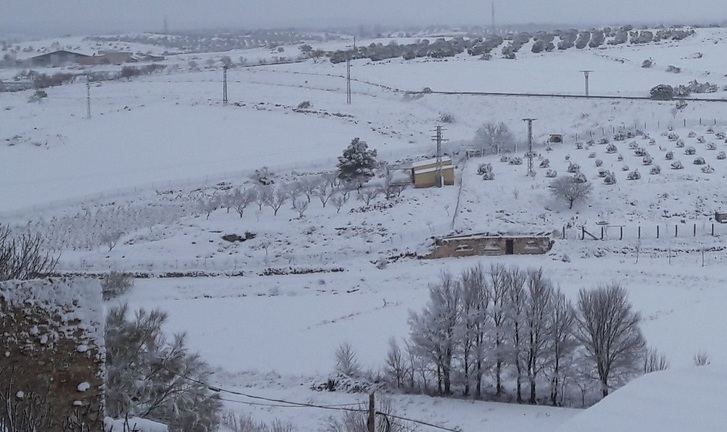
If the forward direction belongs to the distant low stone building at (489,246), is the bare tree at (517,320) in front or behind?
in front

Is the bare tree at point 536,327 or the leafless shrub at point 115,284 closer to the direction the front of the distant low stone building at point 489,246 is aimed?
the bare tree

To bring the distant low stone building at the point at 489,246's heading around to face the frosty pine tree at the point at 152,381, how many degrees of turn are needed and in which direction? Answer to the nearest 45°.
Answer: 0° — it already faces it

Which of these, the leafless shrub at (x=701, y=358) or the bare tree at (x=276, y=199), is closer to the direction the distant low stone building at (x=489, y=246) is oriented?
the leafless shrub

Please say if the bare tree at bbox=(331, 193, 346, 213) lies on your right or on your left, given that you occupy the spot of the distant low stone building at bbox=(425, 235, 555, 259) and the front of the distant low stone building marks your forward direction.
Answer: on your right

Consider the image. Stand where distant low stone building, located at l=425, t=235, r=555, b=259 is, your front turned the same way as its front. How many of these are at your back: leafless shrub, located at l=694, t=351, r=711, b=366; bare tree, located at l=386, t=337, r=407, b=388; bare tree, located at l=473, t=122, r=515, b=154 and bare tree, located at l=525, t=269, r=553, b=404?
1

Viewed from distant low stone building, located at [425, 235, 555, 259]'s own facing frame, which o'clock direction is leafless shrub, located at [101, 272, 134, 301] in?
The leafless shrub is roughly at 2 o'clock from the distant low stone building.

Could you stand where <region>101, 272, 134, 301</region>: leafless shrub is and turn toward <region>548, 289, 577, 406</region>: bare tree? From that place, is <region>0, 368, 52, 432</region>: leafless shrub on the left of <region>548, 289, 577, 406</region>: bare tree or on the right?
right

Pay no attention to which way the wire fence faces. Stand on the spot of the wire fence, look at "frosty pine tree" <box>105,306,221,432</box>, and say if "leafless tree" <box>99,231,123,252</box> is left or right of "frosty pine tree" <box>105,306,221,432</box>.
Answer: right

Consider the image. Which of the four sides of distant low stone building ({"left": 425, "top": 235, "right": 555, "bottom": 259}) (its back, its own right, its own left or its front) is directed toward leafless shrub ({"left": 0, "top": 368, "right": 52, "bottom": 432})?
front

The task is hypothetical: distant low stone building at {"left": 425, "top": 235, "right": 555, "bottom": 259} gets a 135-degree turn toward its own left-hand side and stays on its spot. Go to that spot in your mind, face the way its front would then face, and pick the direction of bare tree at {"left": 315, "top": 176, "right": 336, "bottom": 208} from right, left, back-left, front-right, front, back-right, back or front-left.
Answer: left

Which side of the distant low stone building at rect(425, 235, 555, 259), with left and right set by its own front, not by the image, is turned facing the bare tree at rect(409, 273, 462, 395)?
front

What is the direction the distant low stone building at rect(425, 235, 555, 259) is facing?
toward the camera

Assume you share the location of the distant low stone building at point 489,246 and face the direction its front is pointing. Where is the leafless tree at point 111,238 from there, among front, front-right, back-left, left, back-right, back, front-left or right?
right

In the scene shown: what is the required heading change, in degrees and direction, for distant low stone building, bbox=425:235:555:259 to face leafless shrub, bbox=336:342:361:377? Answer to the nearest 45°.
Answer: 0° — it already faces it

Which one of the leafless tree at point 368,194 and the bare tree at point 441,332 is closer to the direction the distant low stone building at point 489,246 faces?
the bare tree
